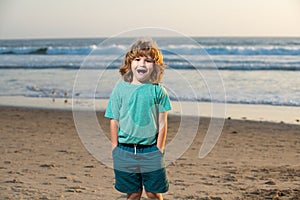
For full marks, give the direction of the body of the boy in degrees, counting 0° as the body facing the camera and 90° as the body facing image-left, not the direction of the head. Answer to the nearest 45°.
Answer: approximately 0°
